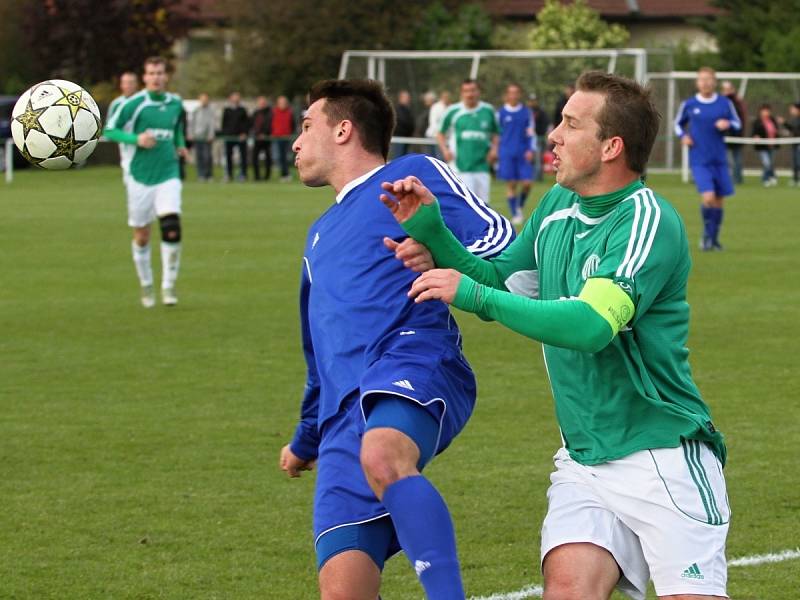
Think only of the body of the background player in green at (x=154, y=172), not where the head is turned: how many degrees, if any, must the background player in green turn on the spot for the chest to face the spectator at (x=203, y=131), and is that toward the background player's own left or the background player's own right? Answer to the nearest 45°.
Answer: approximately 180°

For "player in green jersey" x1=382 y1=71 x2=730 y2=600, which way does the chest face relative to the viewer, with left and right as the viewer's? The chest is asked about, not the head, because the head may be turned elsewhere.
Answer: facing the viewer and to the left of the viewer

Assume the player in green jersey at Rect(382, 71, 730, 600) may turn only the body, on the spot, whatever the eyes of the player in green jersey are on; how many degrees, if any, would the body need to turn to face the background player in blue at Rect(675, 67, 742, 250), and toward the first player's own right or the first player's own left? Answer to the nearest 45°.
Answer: approximately 135° to the first player's own right

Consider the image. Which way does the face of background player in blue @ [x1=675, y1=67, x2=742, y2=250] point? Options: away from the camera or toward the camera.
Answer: toward the camera

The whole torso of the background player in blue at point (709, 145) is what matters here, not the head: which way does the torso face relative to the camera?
toward the camera

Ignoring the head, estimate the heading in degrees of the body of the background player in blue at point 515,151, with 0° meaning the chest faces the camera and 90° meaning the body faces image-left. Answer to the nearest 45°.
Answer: approximately 0°

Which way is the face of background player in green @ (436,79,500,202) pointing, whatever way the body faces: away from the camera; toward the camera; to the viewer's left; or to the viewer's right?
toward the camera

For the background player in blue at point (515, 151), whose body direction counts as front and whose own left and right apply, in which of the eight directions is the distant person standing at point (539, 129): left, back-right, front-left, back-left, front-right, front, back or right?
back

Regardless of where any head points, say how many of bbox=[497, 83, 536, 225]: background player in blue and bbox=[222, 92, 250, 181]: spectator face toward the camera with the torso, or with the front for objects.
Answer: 2

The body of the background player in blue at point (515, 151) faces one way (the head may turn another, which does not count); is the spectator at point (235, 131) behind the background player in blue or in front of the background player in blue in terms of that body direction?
behind

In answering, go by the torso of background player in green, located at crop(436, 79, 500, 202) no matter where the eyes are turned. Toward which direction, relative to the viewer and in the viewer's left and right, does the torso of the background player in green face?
facing the viewer

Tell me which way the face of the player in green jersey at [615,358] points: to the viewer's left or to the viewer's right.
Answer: to the viewer's left

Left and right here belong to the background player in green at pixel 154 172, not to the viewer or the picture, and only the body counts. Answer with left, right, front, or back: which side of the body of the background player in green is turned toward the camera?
front
